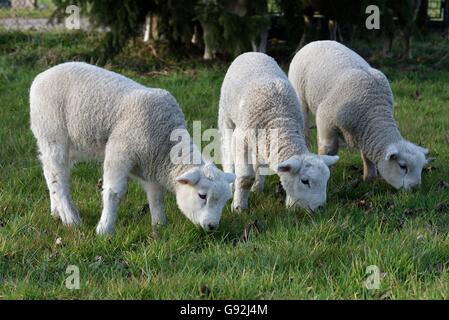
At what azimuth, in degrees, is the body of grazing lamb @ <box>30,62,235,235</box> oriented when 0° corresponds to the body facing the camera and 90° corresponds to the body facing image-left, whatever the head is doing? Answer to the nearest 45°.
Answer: approximately 315°

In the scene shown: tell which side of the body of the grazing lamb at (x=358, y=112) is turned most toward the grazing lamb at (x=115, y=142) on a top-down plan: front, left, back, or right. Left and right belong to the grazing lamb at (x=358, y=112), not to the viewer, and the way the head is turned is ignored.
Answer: right

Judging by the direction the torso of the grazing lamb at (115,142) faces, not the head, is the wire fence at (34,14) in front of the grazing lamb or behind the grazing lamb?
behind

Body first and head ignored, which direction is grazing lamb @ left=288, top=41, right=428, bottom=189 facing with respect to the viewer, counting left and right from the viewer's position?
facing the viewer and to the right of the viewer

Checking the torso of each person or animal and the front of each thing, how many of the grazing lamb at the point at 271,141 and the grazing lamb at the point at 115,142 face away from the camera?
0

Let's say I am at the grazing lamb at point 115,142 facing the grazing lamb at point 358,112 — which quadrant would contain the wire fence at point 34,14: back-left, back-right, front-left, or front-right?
front-left

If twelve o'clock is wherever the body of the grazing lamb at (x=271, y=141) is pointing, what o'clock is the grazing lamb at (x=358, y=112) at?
the grazing lamb at (x=358, y=112) is roughly at 9 o'clock from the grazing lamb at (x=271, y=141).

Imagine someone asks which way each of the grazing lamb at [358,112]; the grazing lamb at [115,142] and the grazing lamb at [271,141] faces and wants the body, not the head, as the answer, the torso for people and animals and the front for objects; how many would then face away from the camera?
0

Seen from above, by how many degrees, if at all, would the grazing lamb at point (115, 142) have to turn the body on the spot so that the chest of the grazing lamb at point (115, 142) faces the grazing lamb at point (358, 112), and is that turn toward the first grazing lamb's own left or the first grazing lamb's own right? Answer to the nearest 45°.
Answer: approximately 90° to the first grazing lamb's own left

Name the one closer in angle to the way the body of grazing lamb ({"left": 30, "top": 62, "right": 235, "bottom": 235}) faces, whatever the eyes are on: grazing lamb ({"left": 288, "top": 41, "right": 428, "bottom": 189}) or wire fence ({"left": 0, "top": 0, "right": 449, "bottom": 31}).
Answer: the grazing lamb

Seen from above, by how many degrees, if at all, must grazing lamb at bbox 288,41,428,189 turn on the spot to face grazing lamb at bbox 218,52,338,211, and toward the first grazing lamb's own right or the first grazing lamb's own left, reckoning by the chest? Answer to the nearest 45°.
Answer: approximately 90° to the first grazing lamb's own right

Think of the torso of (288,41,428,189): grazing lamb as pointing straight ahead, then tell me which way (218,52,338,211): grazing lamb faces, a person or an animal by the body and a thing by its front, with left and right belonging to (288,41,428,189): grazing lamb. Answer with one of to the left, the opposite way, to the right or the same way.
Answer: the same way

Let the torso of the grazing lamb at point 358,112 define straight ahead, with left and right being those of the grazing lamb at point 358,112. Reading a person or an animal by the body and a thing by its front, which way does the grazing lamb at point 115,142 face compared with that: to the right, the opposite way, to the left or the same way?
the same way

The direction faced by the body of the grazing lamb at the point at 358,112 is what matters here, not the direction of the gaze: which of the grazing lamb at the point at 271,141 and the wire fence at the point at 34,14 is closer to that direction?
the grazing lamb

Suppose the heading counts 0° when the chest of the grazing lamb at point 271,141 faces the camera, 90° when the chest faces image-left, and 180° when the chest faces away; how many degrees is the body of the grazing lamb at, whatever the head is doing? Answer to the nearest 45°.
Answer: approximately 315°
